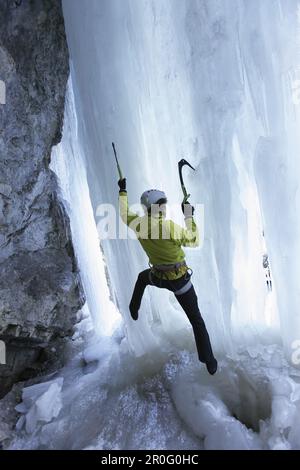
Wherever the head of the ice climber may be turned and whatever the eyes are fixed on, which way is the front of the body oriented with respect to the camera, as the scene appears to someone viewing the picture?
away from the camera
